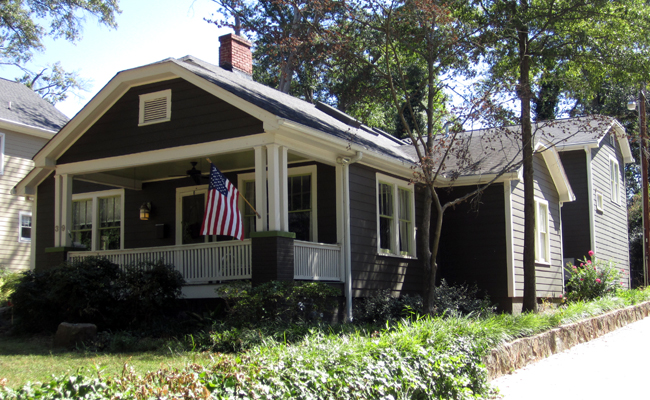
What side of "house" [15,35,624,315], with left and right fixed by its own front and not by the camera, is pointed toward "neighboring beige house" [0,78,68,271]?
right

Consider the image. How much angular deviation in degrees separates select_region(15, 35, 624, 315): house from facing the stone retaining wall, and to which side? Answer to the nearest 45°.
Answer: approximately 90° to its left

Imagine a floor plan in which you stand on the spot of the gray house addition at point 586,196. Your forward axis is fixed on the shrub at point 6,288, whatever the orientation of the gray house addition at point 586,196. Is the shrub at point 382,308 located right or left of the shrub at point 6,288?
left

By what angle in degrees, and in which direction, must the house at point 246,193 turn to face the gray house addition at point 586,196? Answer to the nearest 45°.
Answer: approximately 180°

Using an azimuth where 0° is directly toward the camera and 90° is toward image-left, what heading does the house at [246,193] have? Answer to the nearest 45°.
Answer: approximately 45°
